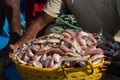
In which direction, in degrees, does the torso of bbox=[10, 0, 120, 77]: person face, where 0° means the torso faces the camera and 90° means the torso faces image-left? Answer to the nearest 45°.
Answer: approximately 45°

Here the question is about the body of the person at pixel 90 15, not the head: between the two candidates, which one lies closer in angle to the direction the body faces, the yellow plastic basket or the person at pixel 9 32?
the yellow plastic basket

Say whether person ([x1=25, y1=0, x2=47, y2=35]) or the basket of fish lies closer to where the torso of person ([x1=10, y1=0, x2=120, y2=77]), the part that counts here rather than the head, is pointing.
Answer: the basket of fish
